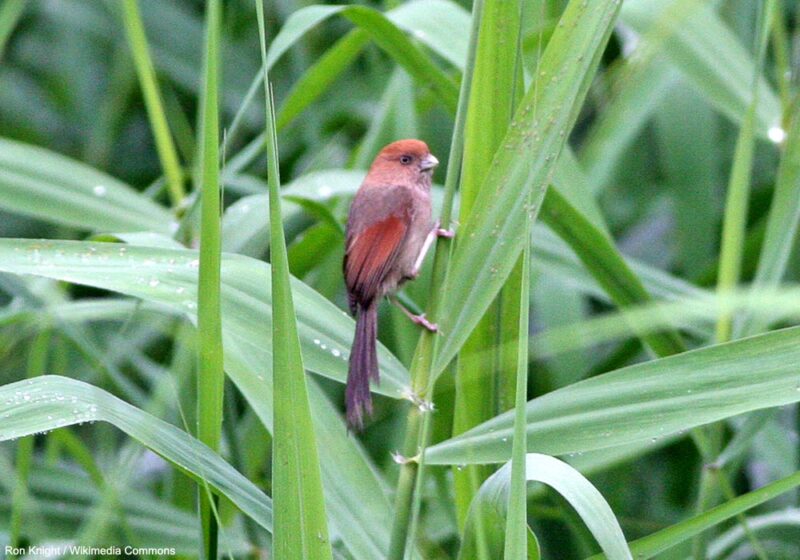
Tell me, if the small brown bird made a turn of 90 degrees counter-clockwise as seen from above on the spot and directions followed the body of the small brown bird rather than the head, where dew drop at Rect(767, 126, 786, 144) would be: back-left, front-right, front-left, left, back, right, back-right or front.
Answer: right

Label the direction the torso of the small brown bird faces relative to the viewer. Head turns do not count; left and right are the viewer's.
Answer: facing to the right of the viewer
